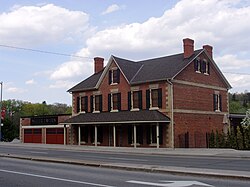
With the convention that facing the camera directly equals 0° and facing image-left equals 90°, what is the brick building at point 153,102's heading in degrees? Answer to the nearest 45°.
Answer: approximately 45°

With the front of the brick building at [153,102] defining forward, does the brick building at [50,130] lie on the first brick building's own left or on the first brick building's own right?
on the first brick building's own right

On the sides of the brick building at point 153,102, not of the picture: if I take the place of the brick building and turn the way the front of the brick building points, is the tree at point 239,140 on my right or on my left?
on my left
